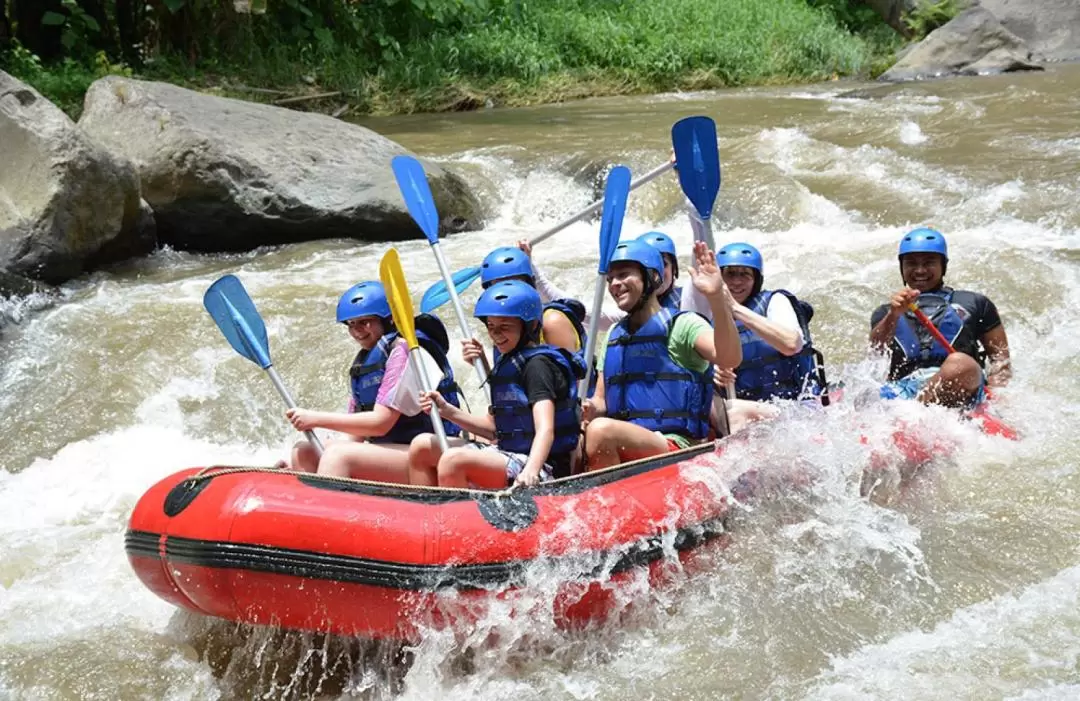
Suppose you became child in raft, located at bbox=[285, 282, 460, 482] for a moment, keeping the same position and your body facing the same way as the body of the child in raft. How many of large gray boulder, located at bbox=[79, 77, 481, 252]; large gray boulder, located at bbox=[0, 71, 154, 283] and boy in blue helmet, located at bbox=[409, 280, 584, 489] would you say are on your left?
1

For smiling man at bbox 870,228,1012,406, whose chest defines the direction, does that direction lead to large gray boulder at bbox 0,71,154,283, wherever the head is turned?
no

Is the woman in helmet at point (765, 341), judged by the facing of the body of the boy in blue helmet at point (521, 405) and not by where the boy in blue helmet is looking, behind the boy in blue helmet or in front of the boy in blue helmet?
behind

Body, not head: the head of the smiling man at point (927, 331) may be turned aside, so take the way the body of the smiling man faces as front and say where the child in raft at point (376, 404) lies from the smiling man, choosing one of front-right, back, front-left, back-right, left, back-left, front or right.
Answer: front-right

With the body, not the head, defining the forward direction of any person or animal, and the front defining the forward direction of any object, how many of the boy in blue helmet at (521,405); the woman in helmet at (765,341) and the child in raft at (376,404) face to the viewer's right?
0

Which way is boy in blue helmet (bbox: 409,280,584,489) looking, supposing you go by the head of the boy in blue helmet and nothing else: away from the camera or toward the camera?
toward the camera

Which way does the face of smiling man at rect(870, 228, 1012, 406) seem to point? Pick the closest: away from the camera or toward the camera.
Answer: toward the camera

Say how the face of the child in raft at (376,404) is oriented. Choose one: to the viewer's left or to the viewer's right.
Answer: to the viewer's left

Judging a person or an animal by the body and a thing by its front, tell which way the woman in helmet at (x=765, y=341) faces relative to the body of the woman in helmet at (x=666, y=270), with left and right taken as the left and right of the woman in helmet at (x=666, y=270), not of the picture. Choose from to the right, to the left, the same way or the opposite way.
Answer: the same way

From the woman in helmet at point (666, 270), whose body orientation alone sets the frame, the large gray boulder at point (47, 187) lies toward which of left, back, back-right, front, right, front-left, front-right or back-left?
right

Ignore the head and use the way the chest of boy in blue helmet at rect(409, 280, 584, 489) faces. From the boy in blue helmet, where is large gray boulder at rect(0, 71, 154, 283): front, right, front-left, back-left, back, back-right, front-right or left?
right

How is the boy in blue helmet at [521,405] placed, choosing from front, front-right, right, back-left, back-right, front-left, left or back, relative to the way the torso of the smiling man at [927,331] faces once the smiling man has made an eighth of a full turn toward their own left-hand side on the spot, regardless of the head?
right

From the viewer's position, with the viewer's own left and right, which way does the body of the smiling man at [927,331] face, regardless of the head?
facing the viewer

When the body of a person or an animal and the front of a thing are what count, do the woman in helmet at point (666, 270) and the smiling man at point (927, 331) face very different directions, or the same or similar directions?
same or similar directions

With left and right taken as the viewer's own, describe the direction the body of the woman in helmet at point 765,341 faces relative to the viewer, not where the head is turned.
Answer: facing the viewer and to the left of the viewer

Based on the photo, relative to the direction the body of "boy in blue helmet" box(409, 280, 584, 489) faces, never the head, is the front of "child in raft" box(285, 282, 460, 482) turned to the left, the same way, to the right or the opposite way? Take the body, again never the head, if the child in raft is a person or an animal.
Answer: the same way

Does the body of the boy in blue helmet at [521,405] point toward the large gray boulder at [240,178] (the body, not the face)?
no
